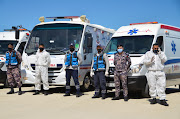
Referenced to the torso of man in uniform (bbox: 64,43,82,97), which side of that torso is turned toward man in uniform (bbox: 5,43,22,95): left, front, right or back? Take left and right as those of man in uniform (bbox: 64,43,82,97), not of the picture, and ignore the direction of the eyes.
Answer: right

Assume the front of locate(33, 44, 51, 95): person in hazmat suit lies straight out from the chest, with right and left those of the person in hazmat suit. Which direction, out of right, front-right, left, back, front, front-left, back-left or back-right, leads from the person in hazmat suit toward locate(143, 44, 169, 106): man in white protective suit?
front-left

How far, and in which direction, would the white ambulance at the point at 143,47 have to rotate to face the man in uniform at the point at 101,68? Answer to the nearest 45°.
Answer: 0° — it already faces them

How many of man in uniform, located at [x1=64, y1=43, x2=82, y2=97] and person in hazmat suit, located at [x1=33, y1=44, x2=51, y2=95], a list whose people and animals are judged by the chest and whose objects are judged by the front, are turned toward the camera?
2

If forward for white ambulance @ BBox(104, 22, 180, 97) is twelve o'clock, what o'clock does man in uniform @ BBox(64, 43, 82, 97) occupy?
The man in uniform is roughly at 1 o'clock from the white ambulance.

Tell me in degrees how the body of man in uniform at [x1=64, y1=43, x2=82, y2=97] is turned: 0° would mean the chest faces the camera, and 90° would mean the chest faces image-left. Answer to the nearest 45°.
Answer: approximately 0°

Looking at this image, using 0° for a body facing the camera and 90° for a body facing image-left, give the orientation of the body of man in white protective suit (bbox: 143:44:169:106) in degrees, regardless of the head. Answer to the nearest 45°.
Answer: approximately 0°

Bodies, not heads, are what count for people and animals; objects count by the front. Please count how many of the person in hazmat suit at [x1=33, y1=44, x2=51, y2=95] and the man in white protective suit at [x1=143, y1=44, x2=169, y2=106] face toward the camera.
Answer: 2

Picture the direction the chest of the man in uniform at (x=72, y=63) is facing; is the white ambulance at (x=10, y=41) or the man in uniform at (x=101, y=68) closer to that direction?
the man in uniform

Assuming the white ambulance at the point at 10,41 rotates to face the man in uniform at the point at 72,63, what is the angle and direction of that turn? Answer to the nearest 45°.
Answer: approximately 90° to its left
